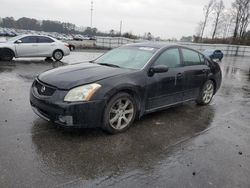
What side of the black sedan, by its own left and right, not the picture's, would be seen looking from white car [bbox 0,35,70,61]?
right

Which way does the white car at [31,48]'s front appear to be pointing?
to the viewer's left

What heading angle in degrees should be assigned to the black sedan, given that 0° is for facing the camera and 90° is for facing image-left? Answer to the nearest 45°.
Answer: approximately 45°

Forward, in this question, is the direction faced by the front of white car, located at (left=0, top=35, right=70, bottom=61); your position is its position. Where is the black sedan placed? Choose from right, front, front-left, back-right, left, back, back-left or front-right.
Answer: left
